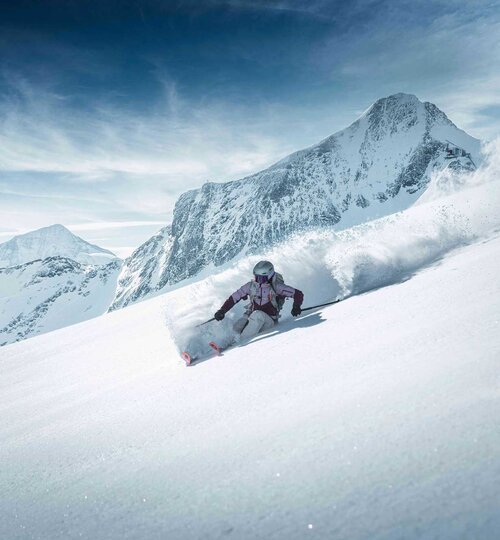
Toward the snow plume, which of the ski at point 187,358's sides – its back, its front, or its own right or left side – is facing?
back

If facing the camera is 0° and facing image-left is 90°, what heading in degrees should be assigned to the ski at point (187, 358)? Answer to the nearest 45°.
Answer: approximately 45°

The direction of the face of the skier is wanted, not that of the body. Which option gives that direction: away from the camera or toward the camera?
toward the camera
